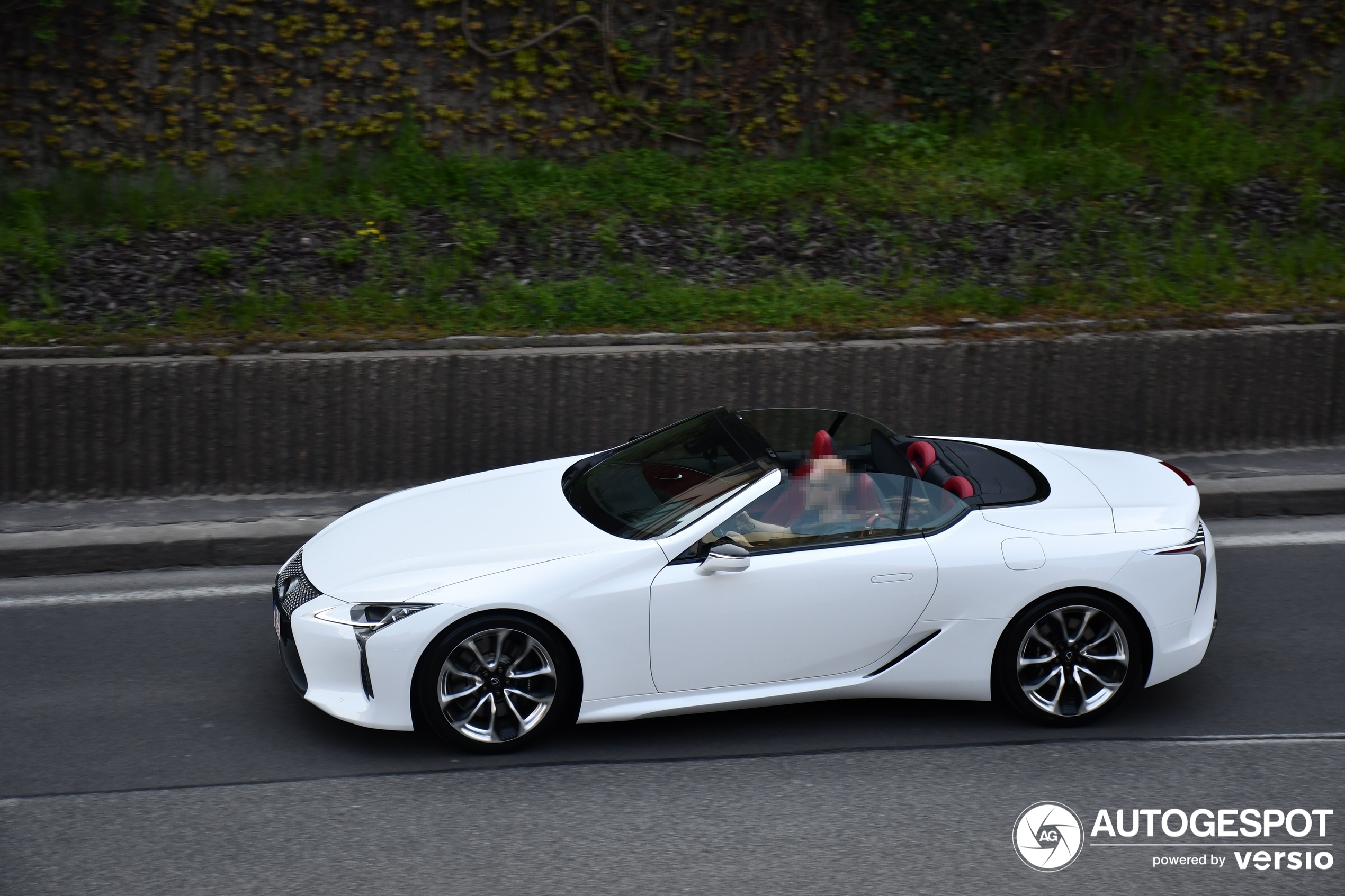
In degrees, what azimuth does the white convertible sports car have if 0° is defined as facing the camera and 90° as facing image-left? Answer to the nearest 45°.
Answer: approximately 90°
